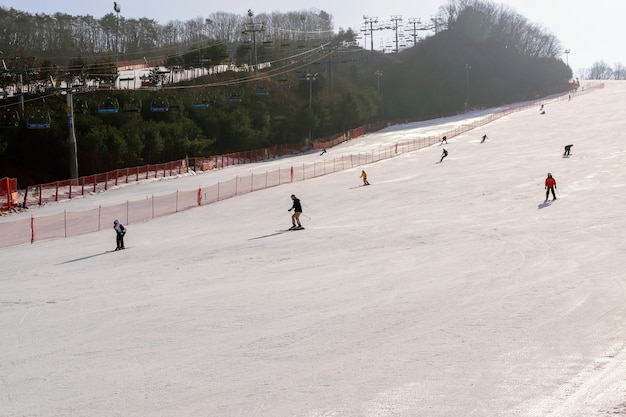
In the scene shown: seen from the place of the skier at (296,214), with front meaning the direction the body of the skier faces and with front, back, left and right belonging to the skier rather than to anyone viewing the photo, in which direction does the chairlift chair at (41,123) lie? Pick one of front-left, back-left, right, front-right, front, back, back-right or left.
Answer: right

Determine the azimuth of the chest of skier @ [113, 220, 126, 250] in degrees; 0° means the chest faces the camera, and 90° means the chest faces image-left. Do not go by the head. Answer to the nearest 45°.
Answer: approximately 45°

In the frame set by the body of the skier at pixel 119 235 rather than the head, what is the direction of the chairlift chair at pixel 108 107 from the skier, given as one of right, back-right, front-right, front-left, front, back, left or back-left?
back-right

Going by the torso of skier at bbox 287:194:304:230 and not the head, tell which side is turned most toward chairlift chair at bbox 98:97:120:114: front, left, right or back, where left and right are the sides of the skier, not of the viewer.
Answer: right

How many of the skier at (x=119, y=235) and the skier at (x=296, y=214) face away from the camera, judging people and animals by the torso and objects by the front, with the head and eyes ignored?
0
